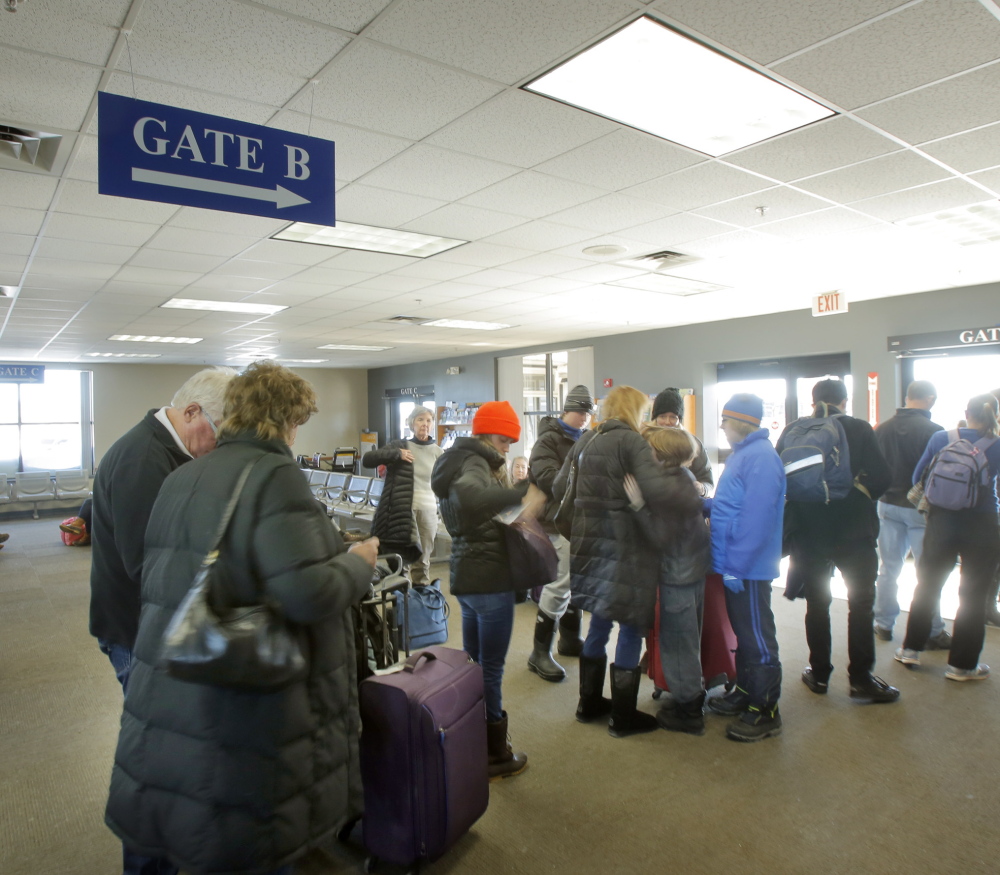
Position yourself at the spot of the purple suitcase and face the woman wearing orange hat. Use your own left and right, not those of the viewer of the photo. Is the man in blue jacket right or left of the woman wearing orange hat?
right

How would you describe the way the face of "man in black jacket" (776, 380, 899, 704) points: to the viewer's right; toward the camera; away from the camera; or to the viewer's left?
away from the camera

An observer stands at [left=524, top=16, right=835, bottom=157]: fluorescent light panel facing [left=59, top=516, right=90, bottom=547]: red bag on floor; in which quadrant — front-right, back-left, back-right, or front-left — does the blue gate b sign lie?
front-left

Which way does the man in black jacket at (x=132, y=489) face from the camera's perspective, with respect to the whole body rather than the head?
to the viewer's right

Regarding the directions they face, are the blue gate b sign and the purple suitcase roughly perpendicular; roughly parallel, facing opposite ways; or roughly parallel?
roughly parallel

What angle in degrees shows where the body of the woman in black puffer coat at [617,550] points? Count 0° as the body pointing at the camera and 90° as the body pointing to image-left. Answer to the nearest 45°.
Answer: approximately 225°

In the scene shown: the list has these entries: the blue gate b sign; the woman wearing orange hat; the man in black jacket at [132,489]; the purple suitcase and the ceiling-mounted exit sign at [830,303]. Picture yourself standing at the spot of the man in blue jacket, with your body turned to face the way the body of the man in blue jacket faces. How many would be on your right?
1

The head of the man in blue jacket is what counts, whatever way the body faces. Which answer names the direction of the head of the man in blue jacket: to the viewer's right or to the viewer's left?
to the viewer's left

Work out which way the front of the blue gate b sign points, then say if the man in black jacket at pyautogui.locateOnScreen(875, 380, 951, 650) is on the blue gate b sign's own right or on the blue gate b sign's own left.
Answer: on the blue gate b sign's own left

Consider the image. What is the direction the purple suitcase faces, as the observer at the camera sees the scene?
facing the viewer and to the right of the viewer

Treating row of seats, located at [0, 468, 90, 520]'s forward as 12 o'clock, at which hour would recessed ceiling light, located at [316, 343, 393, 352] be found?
The recessed ceiling light is roughly at 10 o'clock from the row of seats.

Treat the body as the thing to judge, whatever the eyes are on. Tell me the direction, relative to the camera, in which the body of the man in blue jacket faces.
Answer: to the viewer's left

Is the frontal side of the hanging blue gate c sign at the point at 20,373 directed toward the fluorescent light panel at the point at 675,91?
yes
